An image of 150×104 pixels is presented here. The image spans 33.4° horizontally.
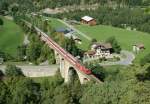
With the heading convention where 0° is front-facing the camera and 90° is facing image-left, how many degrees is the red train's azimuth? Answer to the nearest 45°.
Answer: approximately 315°
